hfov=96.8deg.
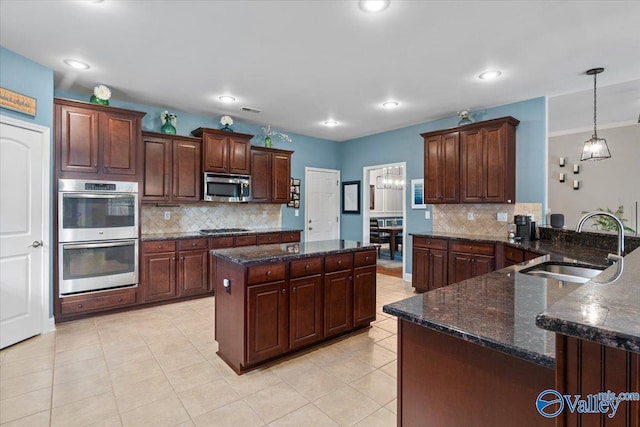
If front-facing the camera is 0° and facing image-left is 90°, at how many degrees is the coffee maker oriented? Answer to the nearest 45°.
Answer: approximately 45°

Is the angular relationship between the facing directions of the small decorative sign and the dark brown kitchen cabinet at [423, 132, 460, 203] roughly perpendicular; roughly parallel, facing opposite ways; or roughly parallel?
roughly perpendicular

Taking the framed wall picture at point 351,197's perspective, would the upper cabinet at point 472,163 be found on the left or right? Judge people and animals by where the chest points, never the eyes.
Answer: on its left

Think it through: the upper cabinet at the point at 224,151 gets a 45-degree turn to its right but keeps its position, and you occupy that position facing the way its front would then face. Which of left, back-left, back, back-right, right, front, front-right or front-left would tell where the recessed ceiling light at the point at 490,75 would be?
front-left

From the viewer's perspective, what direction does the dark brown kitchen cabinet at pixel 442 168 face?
toward the camera

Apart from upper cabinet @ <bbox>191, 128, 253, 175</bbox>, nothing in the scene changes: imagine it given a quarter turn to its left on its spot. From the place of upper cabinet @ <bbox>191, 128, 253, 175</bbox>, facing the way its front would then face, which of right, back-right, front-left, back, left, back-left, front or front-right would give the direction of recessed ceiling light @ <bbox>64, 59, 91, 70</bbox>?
back

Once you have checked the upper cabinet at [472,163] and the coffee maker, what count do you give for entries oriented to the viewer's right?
0

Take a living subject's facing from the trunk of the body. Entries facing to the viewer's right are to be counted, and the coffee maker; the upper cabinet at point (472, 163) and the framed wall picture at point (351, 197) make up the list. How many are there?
0

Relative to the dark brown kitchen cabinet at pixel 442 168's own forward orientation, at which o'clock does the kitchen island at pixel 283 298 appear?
The kitchen island is roughly at 1 o'clock from the dark brown kitchen cabinet.

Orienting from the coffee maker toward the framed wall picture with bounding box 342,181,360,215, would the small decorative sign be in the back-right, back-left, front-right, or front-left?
front-left

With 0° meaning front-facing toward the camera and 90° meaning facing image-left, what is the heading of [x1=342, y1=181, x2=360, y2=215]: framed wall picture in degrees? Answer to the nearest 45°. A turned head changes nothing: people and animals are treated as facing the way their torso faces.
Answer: approximately 45°

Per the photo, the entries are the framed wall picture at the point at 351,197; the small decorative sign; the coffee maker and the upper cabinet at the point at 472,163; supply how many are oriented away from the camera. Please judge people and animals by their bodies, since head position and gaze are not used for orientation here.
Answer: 0

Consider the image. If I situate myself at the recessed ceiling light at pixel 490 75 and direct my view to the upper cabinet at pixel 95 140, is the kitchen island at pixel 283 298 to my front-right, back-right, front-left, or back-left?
front-left

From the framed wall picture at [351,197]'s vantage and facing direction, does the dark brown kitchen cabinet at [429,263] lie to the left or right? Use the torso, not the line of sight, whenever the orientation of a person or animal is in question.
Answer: on its left

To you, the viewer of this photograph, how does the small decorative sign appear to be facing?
facing the viewer and to the right of the viewer

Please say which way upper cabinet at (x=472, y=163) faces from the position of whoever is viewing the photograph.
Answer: facing the viewer and to the left of the viewer

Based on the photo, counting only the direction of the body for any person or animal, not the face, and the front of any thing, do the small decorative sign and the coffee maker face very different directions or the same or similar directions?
very different directions
